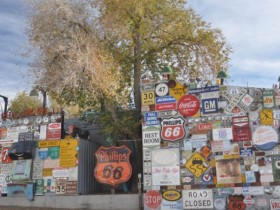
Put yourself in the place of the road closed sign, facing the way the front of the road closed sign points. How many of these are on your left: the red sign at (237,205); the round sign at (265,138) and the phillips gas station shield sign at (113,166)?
2

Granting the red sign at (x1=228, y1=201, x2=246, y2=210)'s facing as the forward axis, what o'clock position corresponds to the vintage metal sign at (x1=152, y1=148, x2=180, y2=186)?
The vintage metal sign is roughly at 3 o'clock from the red sign.

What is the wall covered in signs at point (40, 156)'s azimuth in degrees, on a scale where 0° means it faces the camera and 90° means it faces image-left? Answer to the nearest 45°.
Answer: approximately 0°

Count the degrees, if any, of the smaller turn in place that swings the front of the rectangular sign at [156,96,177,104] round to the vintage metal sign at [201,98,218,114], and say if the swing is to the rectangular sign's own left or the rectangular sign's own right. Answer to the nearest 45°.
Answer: approximately 90° to the rectangular sign's own left

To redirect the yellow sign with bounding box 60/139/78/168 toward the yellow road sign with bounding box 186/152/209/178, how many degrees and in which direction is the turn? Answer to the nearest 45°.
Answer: approximately 45° to its left

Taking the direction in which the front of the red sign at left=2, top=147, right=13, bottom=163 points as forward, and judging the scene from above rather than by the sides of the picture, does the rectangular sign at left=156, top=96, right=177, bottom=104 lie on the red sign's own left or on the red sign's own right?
on the red sign's own left

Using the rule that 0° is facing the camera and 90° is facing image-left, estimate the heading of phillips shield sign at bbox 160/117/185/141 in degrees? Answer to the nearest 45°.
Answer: approximately 0°

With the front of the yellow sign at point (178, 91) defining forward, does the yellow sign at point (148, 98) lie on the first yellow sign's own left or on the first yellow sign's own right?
on the first yellow sign's own right

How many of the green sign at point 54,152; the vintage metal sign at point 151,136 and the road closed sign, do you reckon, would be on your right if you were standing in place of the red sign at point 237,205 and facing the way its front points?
3

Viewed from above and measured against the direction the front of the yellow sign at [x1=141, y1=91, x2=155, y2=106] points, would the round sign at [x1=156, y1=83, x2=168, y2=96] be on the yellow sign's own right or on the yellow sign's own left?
on the yellow sign's own left

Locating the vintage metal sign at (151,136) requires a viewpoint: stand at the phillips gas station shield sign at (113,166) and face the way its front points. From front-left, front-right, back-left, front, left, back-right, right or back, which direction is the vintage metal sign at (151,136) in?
front-left

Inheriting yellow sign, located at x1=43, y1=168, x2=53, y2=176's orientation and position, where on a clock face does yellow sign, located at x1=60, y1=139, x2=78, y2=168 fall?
yellow sign, located at x1=60, y1=139, x2=78, y2=168 is roughly at 10 o'clock from yellow sign, located at x1=43, y1=168, x2=53, y2=176.

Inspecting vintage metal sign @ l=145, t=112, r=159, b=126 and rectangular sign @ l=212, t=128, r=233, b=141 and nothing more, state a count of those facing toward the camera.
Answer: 2

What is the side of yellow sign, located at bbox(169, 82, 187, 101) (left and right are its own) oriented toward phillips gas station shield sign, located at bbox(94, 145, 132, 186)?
right
